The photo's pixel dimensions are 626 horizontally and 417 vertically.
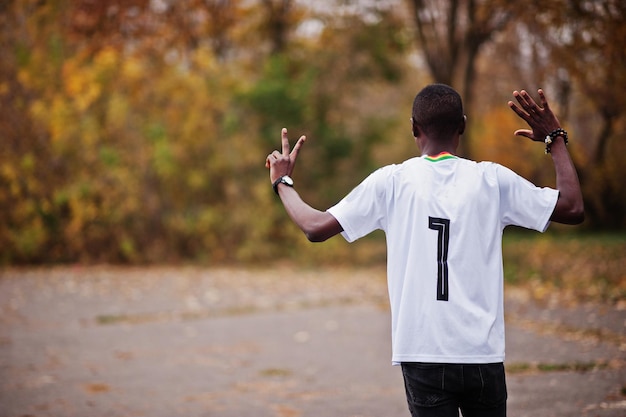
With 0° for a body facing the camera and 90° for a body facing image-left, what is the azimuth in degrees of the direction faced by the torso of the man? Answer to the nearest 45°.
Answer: approximately 180°

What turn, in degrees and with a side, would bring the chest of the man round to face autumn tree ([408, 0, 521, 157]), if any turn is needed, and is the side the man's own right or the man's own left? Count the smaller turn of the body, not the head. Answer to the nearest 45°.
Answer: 0° — they already face it

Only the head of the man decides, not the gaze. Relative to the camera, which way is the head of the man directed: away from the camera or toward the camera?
away from the camera
